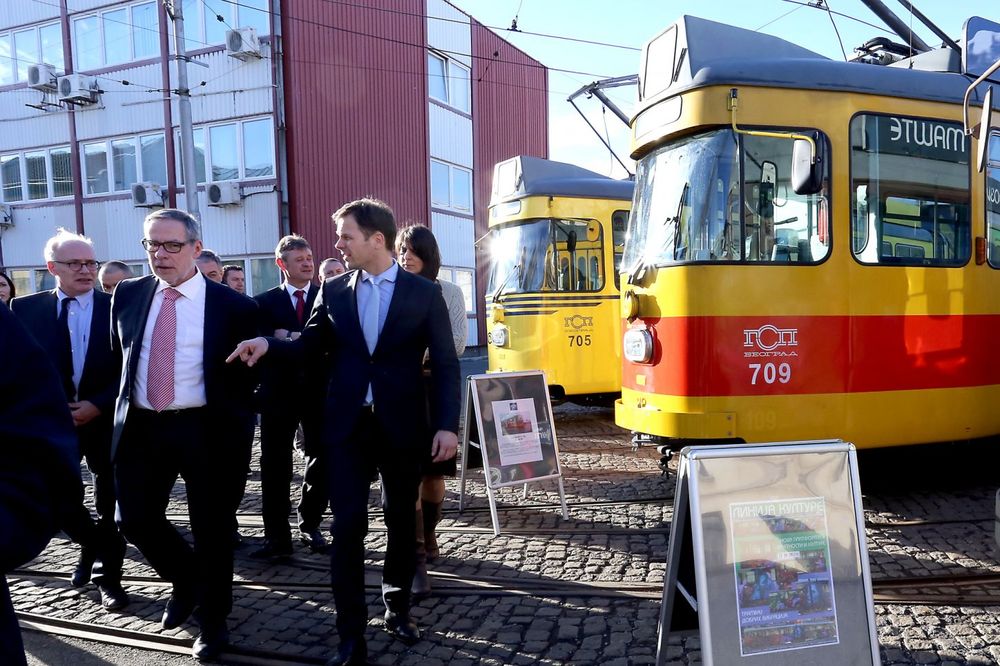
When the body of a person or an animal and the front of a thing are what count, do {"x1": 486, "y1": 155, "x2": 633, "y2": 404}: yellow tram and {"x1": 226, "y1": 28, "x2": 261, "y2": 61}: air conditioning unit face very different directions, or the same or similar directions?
same or similar directions

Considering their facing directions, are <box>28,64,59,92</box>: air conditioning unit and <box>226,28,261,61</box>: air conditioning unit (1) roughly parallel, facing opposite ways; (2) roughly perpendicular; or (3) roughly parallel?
roughly parallel

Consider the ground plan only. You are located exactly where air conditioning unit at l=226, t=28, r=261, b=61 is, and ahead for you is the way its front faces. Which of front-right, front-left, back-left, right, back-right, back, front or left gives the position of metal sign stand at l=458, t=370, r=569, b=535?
front-left

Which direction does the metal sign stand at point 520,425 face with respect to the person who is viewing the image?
facing the viewer and to the right of the viewer

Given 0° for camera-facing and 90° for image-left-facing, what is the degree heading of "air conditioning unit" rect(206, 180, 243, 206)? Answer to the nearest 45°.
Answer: approximately 45°

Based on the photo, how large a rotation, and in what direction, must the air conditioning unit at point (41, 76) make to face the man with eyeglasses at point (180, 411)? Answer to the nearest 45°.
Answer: approximately 45° to its left

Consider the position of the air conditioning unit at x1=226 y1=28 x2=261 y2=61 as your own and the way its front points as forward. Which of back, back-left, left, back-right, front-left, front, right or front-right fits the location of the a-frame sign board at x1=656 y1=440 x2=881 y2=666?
front-left

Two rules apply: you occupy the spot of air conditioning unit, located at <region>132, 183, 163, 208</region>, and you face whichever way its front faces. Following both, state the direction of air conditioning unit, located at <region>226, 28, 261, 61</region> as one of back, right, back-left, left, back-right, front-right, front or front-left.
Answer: left

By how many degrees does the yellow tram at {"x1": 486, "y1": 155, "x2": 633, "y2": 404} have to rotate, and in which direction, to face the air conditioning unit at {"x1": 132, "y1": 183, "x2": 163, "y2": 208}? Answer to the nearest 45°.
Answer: approximately 90° to its right

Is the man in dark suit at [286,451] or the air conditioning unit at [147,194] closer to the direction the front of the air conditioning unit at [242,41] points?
the man in dark suit

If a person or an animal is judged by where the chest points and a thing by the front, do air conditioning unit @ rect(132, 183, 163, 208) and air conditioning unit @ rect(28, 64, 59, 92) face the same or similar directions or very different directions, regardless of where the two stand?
same or similar directions

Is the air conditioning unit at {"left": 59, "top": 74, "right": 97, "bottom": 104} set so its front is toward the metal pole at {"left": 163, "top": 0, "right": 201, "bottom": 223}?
no

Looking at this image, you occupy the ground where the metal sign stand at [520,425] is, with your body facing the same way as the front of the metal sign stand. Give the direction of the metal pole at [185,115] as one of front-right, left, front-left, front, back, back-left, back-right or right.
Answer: back

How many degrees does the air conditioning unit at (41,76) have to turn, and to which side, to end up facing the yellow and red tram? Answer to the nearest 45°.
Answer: approximately 45° to its left

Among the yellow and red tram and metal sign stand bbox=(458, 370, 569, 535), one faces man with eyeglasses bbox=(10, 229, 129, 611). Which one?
the yellow and red tram

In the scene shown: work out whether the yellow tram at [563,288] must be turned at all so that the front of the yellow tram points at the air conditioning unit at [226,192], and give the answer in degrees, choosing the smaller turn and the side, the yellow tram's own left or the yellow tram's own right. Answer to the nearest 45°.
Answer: approximately 90° to the yellow tram's own right

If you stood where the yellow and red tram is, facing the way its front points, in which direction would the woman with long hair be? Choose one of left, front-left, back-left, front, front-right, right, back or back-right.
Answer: front

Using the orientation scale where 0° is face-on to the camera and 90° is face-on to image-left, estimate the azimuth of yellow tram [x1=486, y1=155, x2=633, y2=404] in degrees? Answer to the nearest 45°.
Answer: approximately 45°

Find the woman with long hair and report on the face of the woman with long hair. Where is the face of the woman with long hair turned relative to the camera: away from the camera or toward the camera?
toward the camera

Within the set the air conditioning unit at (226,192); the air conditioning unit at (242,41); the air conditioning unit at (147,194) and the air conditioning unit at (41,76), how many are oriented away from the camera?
0

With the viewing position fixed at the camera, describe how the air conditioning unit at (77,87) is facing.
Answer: facing the viewer and to the left of the viewer

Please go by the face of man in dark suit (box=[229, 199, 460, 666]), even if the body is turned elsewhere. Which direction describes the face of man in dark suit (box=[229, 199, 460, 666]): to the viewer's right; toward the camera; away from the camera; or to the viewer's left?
to the viewer's left

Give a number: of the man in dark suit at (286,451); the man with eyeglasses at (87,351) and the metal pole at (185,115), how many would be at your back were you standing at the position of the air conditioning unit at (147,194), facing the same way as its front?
0

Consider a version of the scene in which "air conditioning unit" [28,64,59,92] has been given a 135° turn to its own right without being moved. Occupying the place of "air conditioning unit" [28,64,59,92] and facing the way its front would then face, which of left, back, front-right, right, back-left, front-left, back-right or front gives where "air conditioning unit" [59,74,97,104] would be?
back-right

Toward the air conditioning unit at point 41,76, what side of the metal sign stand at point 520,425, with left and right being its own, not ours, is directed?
back
